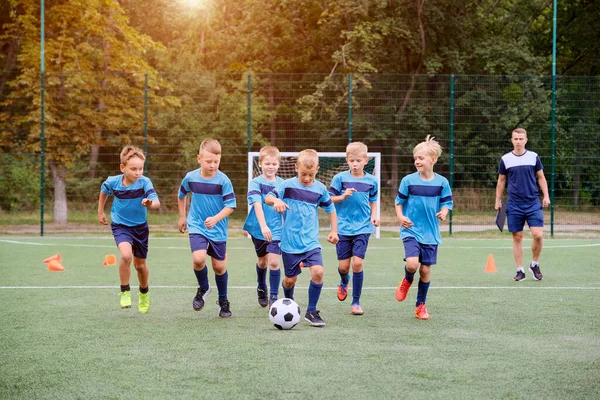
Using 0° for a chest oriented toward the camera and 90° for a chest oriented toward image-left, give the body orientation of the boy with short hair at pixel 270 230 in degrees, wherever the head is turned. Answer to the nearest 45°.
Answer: approximately 0°

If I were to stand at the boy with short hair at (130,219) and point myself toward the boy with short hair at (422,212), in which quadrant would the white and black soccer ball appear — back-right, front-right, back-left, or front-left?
front-right

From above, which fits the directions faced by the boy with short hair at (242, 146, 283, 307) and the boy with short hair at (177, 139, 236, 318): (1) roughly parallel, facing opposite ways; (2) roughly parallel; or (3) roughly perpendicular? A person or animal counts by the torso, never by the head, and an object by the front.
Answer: roughly parallel

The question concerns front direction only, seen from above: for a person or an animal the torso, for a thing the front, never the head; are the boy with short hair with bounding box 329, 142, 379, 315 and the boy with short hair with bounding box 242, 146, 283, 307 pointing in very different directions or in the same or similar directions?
same or similar directions

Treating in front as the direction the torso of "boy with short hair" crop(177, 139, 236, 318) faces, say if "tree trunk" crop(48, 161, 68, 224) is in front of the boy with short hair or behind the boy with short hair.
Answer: behind

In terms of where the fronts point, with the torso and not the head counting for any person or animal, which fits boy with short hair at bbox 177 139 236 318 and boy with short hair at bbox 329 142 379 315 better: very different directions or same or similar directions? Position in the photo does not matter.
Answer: same or similar directions

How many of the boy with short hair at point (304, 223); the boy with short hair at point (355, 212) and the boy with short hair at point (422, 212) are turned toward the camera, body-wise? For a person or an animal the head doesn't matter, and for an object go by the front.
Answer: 3

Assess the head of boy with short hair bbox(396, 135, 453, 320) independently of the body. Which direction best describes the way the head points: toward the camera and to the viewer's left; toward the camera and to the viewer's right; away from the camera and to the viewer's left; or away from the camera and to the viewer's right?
toward the camera and to the viewer's left

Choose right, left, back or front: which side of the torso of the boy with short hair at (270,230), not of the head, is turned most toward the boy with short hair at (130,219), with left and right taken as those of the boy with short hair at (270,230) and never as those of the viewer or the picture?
right

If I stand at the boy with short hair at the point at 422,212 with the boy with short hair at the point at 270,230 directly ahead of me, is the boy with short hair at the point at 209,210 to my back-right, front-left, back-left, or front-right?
front-left

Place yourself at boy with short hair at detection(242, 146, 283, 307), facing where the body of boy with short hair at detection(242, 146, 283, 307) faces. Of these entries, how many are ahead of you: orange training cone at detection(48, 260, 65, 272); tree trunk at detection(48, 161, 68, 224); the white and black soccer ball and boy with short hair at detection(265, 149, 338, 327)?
2

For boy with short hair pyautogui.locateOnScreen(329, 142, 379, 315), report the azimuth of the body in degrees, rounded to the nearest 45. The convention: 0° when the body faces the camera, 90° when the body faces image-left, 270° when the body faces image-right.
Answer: approximately 0°

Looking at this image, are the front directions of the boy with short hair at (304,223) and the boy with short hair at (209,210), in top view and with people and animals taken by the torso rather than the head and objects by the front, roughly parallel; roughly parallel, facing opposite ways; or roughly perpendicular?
roughly parallel

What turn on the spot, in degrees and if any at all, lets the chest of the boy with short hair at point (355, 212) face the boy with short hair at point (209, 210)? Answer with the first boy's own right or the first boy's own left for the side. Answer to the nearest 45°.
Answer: approximately 90° to the first boy's own right

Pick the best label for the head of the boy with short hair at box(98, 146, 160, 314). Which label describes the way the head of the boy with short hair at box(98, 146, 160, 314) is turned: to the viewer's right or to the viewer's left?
to the viewer's right

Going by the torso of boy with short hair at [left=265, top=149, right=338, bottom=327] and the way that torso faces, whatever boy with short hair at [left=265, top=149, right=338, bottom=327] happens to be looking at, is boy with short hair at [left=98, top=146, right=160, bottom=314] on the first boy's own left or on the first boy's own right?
on the first boy's own right

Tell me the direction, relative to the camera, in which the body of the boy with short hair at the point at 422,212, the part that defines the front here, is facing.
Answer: toward the camera

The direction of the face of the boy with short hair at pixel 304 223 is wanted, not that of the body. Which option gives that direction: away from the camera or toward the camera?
toward the camera
